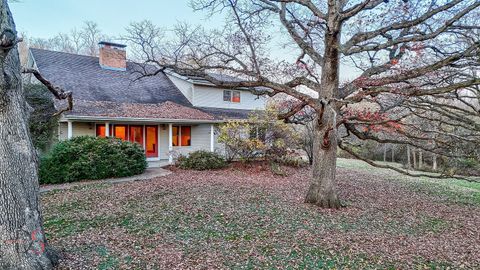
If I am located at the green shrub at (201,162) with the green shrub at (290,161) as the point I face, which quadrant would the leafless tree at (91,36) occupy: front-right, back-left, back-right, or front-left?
back-left

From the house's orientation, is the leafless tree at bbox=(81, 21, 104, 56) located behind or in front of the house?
behind

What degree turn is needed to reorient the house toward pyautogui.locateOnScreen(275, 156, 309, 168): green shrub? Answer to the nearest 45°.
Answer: approximately 90° to its left

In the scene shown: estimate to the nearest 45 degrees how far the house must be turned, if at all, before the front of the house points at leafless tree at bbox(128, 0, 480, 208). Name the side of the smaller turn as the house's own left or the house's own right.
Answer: approximately 45° to the house's own left

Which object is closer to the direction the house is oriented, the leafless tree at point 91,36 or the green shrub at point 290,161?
the green shrub

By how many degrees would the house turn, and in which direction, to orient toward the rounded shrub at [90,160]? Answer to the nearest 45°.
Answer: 0° — it already faces it

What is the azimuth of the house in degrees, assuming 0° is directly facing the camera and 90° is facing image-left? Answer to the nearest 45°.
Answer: approximately 0°

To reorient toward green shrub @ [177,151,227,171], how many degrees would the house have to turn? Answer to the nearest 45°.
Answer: approximately 45° to its left

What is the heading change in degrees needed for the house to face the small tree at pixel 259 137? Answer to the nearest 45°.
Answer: approximately 45° to its left
